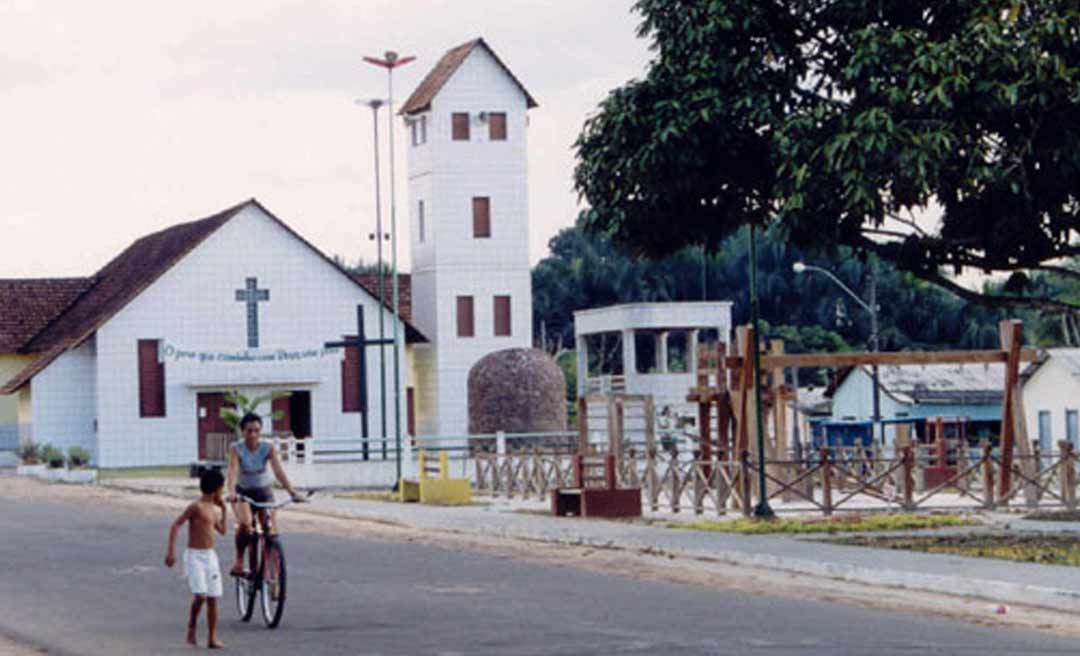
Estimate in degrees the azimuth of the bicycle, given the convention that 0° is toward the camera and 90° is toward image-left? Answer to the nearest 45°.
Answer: approximately 0°

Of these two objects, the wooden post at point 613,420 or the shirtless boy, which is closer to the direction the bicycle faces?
the shirtless boy

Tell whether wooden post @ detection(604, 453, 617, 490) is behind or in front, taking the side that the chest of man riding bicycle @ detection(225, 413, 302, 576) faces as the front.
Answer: behind

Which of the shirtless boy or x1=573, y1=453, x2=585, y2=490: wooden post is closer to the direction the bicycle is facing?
the shirtless boy

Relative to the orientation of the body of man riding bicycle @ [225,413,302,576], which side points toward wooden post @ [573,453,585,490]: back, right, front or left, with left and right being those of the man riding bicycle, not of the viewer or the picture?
back

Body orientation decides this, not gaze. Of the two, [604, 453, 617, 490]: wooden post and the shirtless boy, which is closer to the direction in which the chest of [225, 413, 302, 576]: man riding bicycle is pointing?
the shirtless boy

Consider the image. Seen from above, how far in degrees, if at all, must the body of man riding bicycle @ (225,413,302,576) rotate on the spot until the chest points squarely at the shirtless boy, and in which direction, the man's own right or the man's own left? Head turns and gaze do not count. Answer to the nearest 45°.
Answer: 0° — they already face them

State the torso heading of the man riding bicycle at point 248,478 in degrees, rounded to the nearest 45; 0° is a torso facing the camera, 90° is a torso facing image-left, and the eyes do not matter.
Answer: approximately 0°

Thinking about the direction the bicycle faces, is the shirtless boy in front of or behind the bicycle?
in front

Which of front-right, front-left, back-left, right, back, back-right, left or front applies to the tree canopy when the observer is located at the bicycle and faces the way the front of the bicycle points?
back-left
